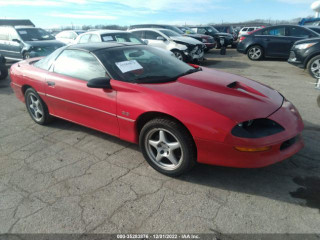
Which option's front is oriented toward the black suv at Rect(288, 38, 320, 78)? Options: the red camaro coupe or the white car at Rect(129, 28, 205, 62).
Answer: the white car

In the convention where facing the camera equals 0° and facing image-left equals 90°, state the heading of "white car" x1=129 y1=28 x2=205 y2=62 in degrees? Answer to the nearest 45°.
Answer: approximately 315°

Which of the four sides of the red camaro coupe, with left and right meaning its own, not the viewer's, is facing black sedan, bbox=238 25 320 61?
left

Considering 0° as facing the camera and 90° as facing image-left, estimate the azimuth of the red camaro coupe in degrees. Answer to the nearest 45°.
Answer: approximately 315°

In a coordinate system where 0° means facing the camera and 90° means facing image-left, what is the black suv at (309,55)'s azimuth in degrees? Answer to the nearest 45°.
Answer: approximately 45°

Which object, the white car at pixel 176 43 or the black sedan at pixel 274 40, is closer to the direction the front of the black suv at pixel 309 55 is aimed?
the white car

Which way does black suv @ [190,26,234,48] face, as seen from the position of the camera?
facing the viewer and to the right of the viewer
